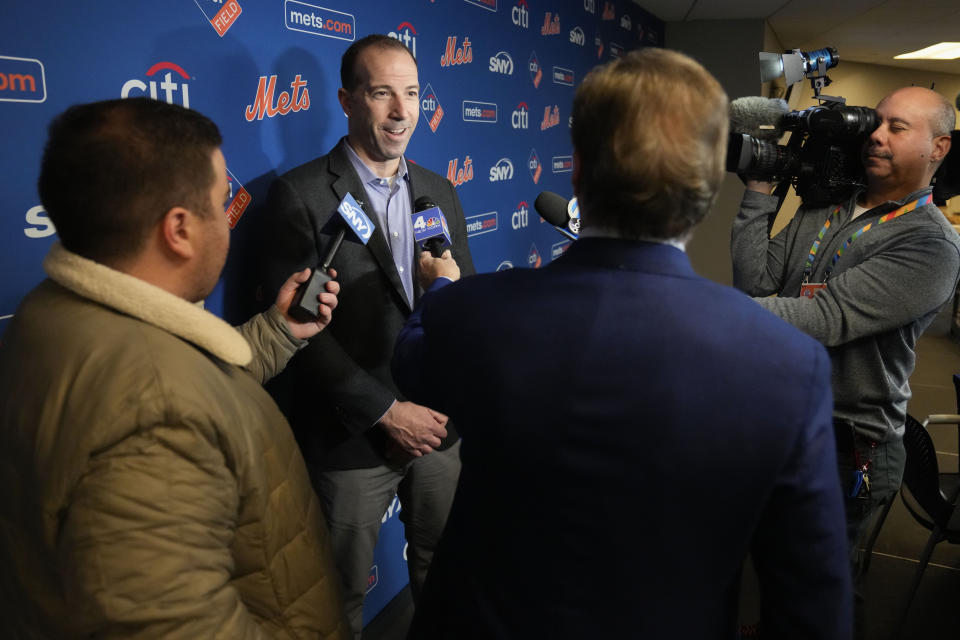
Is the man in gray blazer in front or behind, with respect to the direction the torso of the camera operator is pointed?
in front

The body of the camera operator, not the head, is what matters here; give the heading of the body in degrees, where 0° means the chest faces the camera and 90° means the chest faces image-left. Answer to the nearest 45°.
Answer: approximately 45°

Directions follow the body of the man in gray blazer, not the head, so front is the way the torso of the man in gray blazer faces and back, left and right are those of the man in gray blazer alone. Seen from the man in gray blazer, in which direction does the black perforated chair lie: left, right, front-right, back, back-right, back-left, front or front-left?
front-left

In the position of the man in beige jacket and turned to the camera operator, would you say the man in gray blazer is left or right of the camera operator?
left

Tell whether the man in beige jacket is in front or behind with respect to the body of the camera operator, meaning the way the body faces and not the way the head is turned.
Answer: in front

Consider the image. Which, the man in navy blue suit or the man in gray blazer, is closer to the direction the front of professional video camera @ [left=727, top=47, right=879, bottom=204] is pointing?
the man in gray blazer

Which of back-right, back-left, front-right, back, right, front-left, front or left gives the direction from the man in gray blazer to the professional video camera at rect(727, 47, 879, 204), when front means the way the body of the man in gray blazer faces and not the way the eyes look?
front-left

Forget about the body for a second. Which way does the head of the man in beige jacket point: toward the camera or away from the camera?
away from the camera

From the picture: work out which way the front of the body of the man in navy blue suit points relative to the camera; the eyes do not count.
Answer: away from the camera

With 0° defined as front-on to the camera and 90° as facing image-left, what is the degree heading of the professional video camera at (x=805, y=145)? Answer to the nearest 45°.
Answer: approximately 90°

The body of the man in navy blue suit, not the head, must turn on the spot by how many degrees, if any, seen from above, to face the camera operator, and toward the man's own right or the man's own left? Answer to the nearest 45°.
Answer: approximately 45° to the man's own right
